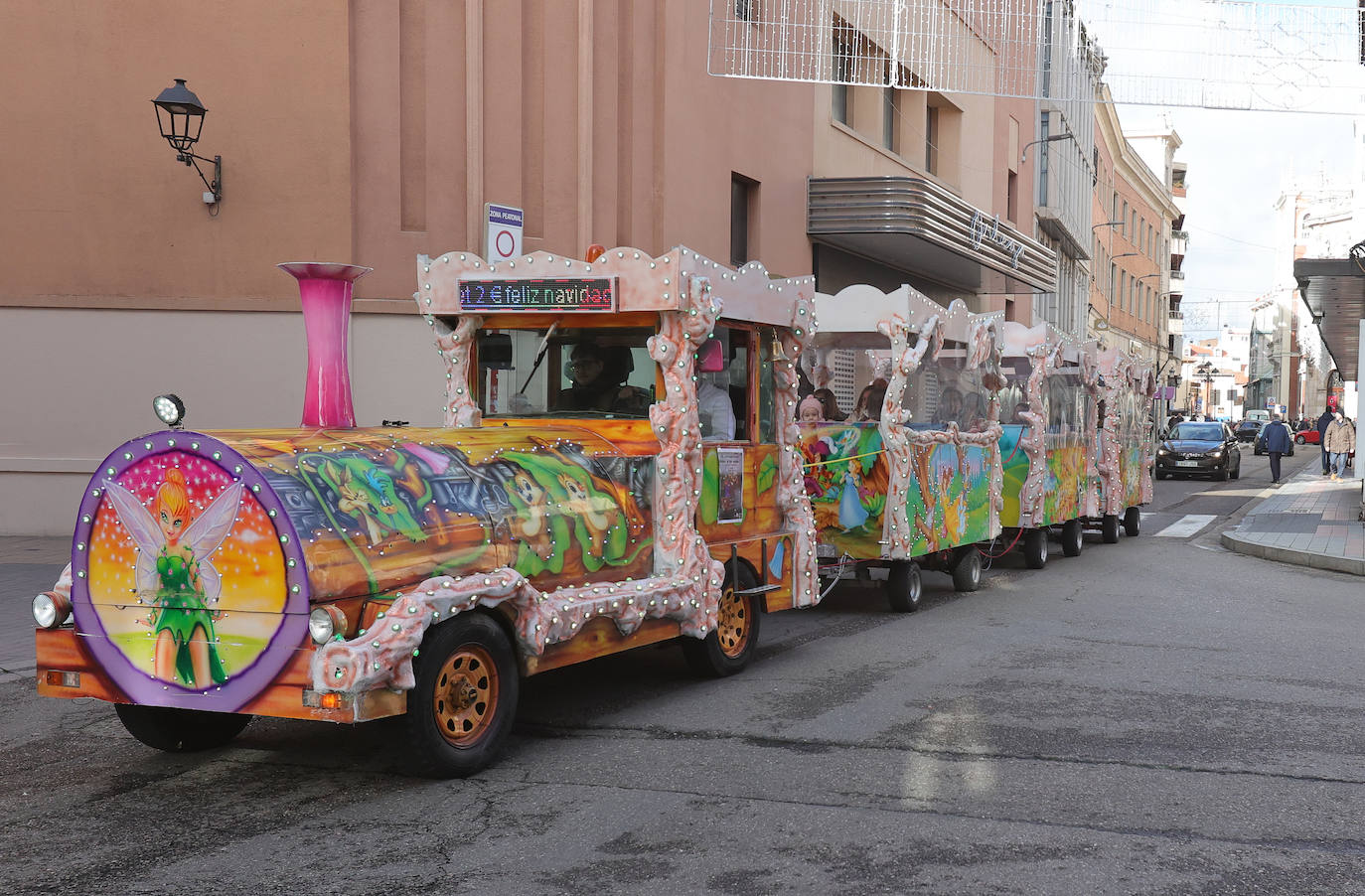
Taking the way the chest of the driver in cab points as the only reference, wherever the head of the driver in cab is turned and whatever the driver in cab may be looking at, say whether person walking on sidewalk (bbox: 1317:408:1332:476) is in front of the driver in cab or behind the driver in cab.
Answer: behind

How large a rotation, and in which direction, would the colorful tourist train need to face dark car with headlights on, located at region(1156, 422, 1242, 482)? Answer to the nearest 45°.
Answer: approximately 180°

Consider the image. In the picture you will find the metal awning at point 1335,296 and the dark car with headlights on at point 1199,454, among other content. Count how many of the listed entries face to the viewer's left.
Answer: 1

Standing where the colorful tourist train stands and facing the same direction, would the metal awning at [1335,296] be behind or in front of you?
behind

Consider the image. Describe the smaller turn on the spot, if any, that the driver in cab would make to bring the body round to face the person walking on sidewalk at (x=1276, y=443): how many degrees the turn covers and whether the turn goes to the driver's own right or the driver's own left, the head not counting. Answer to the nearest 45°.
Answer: approximately 180°

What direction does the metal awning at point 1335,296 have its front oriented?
to the viewer's left

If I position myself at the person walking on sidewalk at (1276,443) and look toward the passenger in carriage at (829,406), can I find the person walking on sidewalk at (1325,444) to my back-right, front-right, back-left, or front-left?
back-left

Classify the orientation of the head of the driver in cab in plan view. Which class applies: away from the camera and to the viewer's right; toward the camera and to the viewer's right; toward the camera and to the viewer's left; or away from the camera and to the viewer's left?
toward the camera and to the viewer's left

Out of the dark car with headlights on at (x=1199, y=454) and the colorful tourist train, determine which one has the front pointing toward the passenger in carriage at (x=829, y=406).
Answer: the dark car with headlights on

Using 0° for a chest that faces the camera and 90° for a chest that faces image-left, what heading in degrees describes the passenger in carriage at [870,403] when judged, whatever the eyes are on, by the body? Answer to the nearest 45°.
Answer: approximately 45°

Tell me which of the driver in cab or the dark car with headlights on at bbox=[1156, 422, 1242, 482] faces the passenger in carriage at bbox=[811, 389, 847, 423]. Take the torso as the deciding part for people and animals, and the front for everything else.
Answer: the dark car with headlights on

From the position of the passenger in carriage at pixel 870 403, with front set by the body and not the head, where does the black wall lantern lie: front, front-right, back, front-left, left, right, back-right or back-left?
front-right

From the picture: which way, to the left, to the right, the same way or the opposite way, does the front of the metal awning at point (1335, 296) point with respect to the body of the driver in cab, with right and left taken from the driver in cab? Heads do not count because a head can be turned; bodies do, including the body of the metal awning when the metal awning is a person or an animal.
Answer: to the right
